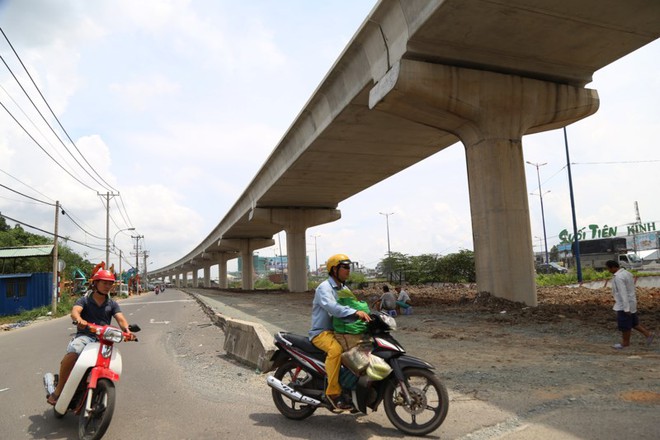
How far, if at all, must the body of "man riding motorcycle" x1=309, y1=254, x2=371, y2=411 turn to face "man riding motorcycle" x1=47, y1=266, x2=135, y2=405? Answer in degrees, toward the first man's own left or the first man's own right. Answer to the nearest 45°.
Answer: approximately 180°

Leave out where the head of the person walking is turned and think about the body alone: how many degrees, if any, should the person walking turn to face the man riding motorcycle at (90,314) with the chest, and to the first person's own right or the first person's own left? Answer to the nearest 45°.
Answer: approximately 45° to the first person's own left

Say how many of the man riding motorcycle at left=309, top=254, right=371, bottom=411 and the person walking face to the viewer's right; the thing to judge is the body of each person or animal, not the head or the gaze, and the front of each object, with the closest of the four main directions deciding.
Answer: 1

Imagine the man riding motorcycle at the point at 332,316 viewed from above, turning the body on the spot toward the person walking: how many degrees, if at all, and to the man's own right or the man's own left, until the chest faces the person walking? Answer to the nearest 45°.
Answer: approximately 45° to the man's own left

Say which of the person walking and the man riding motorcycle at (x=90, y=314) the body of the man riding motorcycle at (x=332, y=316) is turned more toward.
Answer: the person walking

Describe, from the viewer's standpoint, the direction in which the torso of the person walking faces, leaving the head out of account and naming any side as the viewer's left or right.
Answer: facing to the left of the viewer

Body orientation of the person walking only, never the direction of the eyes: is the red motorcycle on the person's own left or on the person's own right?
on the person's own left

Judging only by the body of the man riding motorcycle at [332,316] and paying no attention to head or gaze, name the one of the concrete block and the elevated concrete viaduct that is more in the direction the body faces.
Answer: the elevated concrete viaduct

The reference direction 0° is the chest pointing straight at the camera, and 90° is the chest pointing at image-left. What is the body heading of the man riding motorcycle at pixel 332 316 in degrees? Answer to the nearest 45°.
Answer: approximately 270°
